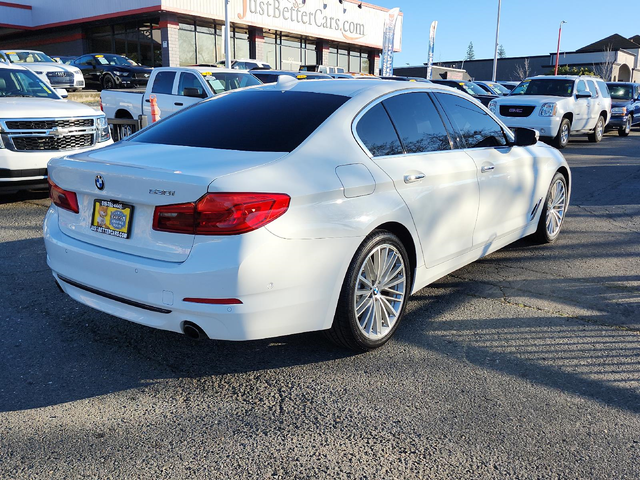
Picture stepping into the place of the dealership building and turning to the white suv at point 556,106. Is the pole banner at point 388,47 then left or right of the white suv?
left

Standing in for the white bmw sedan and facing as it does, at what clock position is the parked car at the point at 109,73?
The parked car is roughly at 10 o'clock from the white bmw sedan.

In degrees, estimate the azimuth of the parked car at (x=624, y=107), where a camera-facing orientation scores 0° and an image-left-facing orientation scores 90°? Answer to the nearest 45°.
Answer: approximately 45°

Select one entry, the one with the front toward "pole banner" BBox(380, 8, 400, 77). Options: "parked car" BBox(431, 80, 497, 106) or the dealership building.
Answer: the dealership building

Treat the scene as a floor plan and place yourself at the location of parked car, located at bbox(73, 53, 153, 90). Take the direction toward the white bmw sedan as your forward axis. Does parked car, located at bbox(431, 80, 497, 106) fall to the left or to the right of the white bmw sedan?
left

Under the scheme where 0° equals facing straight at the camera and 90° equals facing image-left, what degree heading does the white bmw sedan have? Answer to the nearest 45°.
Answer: approximately 225°

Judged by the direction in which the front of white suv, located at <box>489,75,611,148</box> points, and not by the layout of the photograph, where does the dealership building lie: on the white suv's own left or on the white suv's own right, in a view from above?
on the white suv's own right

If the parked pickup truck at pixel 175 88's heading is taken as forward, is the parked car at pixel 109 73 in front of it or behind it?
behind

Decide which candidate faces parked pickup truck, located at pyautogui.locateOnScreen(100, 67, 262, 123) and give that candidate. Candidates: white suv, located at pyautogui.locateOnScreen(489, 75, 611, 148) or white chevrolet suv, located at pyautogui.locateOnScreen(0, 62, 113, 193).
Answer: the white suv, located at pyautogui.locateOnScreen(489, 75, 611, 148)

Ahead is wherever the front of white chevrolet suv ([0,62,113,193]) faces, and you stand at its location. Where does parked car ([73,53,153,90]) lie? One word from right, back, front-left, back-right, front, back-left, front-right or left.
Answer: back-left

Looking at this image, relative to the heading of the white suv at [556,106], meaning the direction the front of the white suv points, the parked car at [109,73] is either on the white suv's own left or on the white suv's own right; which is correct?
on the white suv's own right

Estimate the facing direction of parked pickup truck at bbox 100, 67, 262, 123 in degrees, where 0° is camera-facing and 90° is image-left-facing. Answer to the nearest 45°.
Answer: approximately 315°
